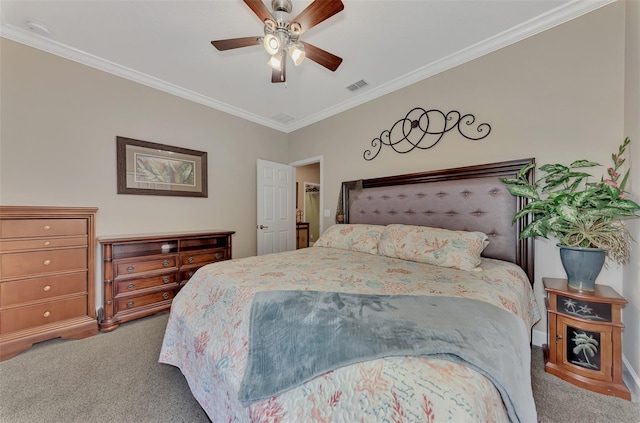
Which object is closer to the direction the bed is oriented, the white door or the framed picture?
the framed picture

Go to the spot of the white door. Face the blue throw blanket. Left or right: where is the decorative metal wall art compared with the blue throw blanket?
left

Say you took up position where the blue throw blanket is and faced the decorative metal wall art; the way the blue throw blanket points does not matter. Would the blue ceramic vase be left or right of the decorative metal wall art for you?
right

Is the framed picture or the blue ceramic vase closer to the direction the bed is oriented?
the framed picture

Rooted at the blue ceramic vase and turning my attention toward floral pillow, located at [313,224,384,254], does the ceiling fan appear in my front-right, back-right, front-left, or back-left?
front-left

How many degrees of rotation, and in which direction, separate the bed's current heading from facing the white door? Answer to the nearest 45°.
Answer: approximately 90° to its right

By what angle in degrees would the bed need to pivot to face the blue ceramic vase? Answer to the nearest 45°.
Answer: approximately 135° to its left

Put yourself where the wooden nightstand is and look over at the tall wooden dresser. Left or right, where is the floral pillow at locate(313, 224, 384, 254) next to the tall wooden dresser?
right

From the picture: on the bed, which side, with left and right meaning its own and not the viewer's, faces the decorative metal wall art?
back

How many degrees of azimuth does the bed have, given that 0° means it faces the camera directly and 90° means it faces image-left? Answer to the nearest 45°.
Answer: approximately 45°

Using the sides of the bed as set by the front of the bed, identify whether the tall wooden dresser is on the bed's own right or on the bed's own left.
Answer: on the bed's own right

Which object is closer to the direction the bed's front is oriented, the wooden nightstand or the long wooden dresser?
the long wooden dresser
